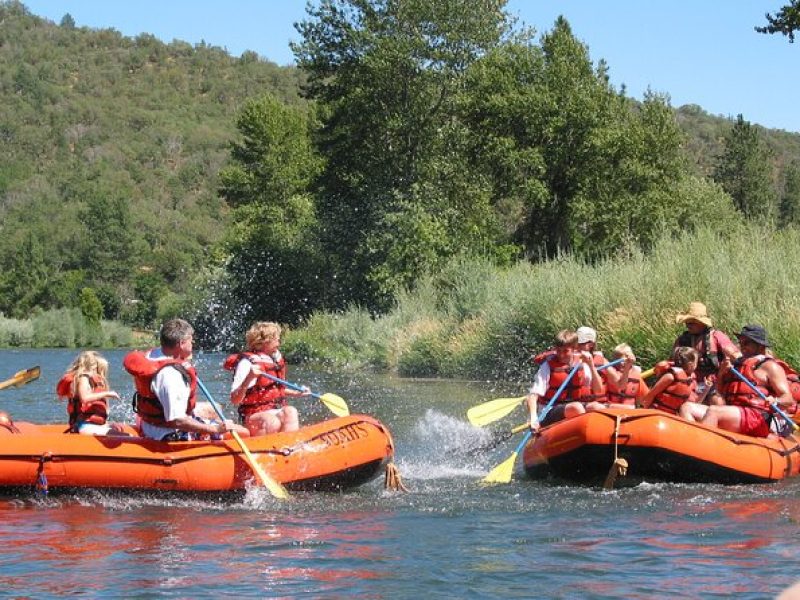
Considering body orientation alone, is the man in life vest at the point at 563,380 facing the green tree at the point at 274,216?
no

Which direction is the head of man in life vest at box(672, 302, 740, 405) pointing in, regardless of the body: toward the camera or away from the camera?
toward the camera

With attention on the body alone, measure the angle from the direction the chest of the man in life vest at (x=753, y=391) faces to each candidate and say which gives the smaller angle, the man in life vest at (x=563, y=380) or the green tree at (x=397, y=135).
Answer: the man in life vest

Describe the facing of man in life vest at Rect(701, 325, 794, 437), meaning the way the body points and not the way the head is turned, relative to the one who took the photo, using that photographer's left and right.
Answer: facing the viewer and to the left of the viewer

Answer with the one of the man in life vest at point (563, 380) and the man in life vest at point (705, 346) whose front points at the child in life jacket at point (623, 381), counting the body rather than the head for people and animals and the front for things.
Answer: the man in life vest at point (705, 346)

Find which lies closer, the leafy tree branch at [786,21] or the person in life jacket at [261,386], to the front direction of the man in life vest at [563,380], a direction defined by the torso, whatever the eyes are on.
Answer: the person in life jacket

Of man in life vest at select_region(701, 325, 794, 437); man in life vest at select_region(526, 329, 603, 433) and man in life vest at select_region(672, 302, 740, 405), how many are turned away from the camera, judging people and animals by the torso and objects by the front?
0

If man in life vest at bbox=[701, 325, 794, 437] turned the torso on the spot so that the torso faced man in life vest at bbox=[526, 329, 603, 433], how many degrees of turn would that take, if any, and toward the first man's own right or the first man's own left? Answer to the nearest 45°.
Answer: approximately 45° to the first man's own right

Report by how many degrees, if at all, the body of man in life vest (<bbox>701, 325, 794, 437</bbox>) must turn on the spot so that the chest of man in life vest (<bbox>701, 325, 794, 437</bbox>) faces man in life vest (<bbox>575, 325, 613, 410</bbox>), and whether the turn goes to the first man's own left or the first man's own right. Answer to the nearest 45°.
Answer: approximately 45° to the first man's own right

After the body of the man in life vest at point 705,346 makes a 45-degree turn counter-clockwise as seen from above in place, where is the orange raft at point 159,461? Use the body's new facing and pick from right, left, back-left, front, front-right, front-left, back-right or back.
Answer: front-right

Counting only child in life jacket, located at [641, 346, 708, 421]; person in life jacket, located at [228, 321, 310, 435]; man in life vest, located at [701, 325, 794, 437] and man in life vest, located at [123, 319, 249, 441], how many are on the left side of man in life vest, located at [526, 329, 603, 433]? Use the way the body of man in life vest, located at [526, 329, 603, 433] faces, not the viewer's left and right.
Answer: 2

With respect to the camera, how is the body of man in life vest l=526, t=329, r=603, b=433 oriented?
toward the camera

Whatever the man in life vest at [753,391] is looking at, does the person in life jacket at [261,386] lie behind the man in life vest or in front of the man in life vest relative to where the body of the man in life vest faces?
in front

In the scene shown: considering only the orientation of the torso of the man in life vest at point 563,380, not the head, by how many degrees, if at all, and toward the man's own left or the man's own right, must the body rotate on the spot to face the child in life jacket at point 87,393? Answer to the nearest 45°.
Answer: approximately 90° to the man's own right
